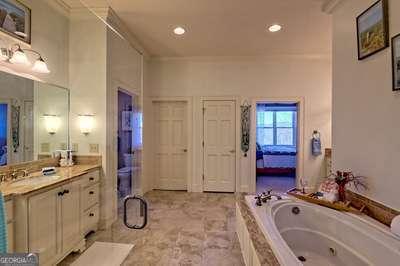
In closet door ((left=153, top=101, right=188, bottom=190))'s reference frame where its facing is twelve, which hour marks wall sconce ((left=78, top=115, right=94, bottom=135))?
The wall sconce is roughly at 1 o'clock from the closet door.

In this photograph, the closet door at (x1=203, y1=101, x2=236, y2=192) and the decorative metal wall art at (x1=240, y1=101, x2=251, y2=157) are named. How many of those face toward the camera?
2

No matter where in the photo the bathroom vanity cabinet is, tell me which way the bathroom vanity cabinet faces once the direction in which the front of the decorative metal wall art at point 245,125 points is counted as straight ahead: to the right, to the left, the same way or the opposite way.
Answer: to the left

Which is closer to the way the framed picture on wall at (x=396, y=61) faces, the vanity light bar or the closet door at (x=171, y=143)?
the vanity light bar

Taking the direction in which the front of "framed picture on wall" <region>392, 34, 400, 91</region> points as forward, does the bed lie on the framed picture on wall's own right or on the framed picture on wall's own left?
on the framed picture on wall's own right

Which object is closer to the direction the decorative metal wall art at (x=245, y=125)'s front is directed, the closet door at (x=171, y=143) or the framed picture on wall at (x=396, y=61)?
the framed picture on wall

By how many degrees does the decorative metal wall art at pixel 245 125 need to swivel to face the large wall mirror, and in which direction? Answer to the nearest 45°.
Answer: approximately 45° to its right

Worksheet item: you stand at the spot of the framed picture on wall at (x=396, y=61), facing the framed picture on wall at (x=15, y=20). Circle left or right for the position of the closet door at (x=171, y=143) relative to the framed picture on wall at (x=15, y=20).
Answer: right
